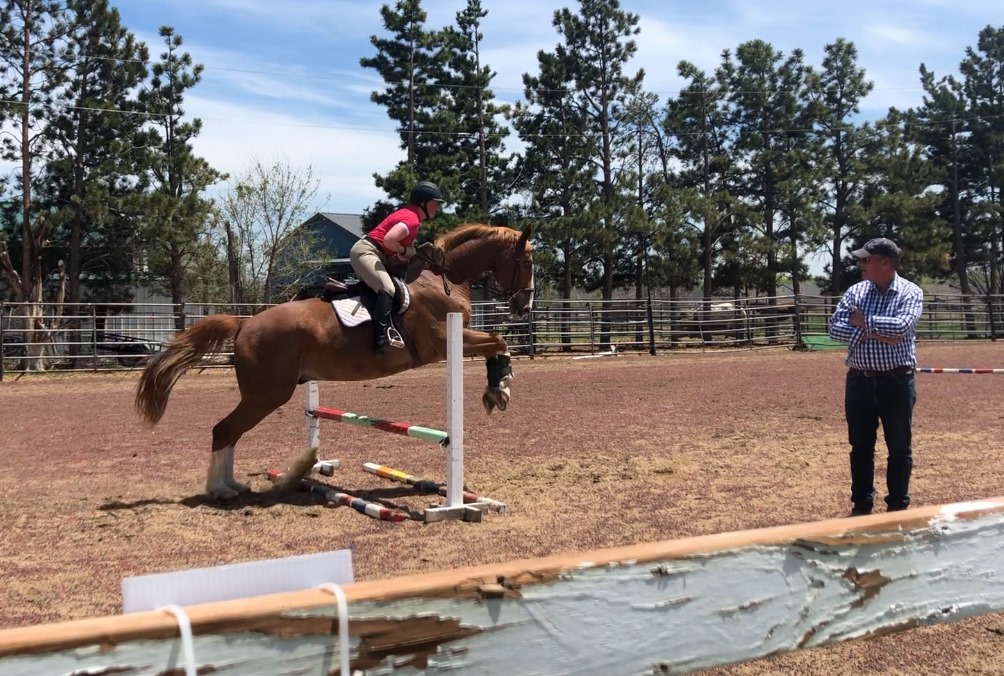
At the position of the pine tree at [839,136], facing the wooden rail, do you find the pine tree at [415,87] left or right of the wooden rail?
right

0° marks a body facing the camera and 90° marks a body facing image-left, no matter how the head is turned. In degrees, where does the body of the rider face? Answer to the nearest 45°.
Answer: approximately 270°

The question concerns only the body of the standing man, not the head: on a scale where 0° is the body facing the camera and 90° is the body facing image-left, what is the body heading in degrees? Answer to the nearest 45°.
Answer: approximately 45°

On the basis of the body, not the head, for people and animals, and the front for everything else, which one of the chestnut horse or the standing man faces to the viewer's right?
the chestnut horse

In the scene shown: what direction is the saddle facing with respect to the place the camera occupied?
facing to the right of the viewer

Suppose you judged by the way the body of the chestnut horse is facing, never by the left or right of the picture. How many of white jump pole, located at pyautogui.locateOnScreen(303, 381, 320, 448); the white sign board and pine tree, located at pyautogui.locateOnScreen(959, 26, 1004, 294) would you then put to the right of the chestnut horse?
1

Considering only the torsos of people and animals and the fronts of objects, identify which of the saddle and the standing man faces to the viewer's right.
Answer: the saddle

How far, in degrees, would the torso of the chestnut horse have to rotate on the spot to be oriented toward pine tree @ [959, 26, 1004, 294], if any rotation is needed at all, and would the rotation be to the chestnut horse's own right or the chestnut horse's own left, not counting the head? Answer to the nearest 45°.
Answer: approximately 45° to the chestnut horse's own left

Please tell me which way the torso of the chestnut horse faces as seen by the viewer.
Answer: to the viewer's right

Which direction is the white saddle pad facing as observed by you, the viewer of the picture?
facing to the right of the viewer

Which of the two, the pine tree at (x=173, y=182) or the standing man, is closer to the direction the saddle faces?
the standing man

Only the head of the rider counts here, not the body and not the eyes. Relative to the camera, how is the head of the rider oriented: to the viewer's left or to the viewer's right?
to the viewer's right
